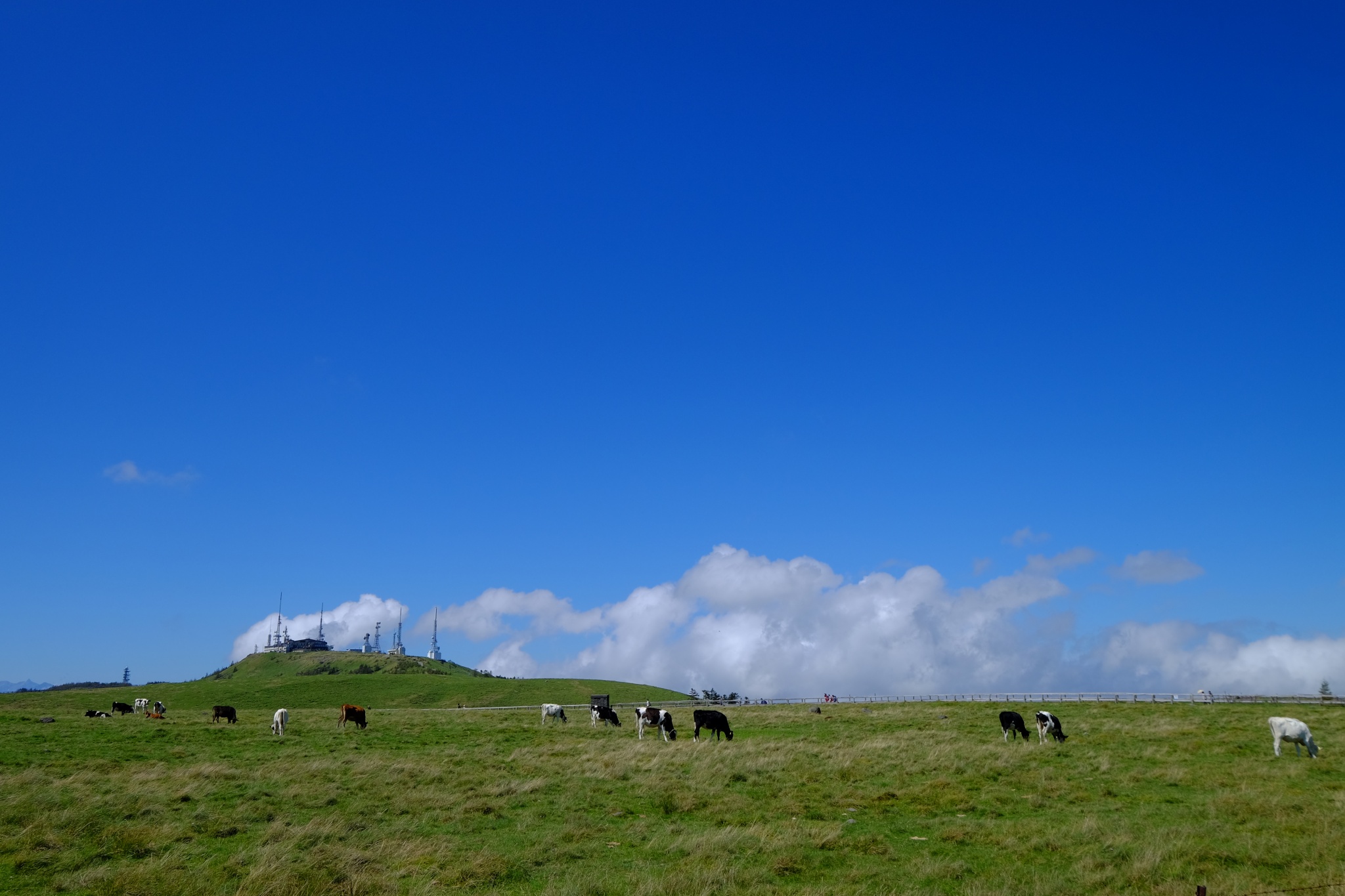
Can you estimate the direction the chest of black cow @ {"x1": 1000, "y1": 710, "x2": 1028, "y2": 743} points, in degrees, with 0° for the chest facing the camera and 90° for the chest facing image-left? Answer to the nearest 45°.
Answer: approximately 225°

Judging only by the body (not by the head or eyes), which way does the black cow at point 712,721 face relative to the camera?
to the viewer's right

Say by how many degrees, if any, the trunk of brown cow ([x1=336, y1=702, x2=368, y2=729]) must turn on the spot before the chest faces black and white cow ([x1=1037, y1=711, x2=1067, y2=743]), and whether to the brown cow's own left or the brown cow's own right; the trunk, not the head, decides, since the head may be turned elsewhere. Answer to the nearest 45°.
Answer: approximately 45° to the brown cow's own right

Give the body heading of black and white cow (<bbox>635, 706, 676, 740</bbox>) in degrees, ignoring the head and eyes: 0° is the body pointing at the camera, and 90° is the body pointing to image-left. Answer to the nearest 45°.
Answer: approximately 270°

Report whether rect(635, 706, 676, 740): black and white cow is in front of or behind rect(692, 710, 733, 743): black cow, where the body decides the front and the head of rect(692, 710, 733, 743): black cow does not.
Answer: behind

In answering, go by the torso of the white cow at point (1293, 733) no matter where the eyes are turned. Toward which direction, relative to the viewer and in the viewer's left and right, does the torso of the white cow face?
facing to the right of the viewer

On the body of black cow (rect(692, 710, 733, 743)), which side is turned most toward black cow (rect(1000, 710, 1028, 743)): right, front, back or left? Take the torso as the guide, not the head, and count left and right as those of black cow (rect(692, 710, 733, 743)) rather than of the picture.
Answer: front
